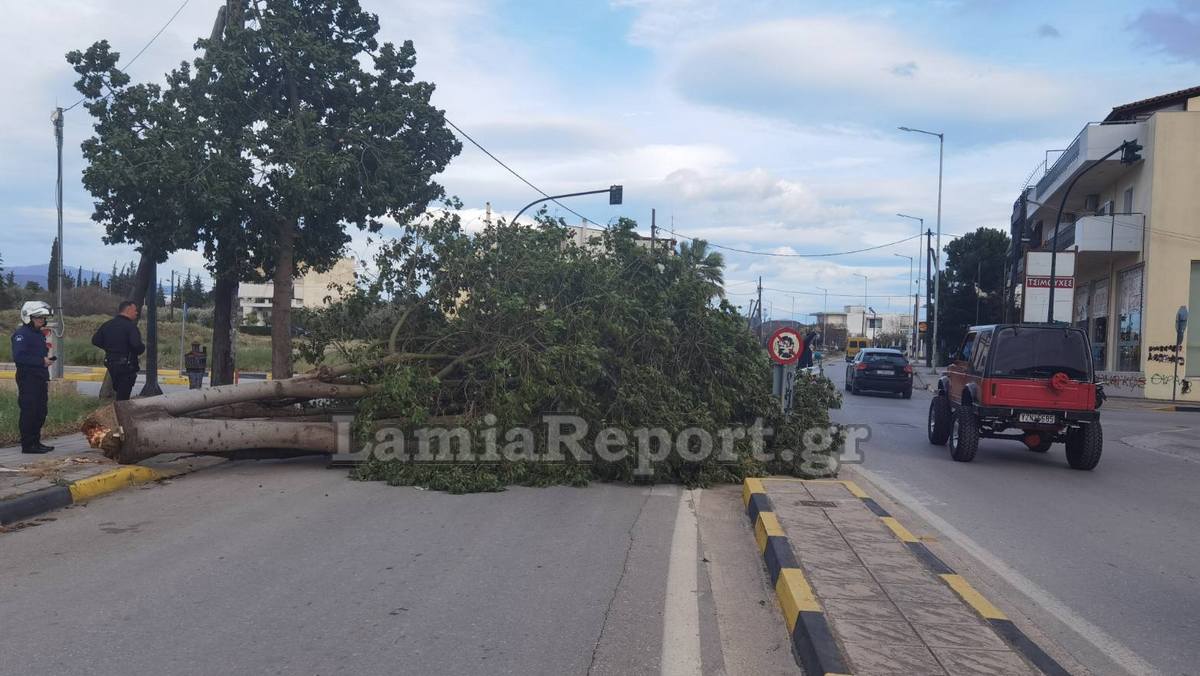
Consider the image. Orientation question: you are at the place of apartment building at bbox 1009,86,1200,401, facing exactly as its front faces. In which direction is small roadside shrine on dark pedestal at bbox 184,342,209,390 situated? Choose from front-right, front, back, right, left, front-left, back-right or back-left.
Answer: front

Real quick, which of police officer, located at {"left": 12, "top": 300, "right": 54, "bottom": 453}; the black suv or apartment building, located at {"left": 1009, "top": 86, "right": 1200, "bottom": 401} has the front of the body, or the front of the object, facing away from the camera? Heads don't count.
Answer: the black suv

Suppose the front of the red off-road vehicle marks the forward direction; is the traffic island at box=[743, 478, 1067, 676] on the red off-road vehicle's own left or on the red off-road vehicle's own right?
on the red off-road vehicle's own left

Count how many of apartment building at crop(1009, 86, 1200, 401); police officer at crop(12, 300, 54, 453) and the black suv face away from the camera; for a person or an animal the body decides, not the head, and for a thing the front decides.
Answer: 1

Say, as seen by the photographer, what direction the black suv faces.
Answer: facing away from the viewer

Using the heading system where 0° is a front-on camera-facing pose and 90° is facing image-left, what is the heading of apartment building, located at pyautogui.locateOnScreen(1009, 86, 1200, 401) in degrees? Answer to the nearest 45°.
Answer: approximately 45°

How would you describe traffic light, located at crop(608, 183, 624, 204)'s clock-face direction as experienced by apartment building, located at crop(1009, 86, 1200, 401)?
The traffic light is roughly at 12 o'clock from the apartment building.

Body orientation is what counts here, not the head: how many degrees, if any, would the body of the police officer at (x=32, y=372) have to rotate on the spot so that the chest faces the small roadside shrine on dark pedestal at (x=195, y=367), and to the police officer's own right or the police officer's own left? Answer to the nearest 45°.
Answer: approximately 90° to the police officer's own left

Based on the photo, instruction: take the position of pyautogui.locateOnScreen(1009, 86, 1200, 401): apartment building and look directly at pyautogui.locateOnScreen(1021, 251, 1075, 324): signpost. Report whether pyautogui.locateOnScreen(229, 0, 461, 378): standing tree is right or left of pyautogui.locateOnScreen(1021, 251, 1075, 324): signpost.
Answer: left

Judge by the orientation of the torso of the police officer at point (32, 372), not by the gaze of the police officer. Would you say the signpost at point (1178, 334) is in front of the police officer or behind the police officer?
in front

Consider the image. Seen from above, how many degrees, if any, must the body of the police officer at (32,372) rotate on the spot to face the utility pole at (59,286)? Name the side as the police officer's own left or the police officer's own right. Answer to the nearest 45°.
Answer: approximately 90° to the police officer's own left

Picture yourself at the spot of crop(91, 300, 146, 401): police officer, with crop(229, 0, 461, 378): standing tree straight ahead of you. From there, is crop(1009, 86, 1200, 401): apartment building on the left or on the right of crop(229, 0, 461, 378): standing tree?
right

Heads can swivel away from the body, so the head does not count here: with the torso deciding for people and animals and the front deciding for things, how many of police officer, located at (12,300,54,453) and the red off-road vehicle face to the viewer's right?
1

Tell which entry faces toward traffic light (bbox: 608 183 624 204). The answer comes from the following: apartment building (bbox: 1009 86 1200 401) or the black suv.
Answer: the apartment building

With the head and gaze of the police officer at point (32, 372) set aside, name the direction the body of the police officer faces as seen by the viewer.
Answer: to the viewer's right
